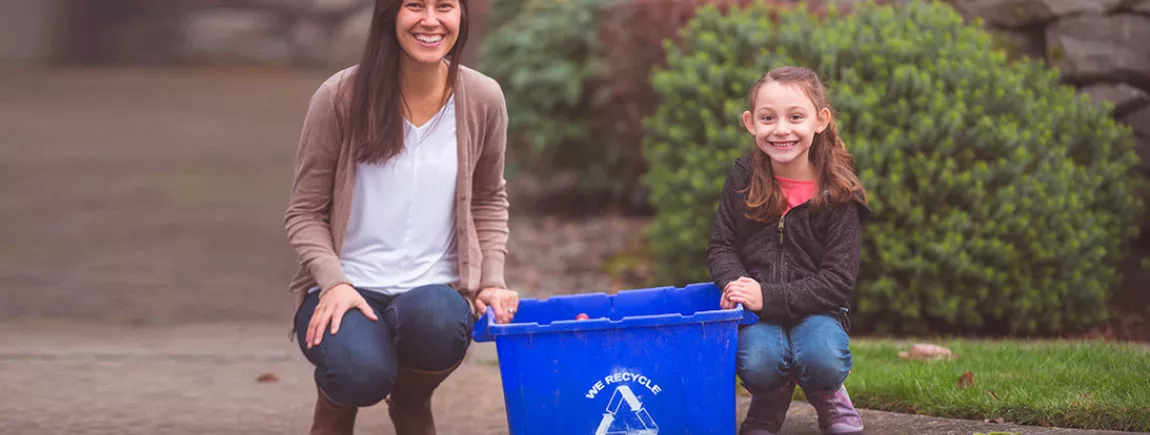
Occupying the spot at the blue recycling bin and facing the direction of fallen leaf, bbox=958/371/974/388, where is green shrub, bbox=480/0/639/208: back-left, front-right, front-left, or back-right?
front-left

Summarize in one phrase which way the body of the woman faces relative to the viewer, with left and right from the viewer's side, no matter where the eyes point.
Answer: facing the viewer

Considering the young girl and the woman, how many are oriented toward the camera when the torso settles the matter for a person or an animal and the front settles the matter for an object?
2

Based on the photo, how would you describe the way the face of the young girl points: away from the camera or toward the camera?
toward the camera

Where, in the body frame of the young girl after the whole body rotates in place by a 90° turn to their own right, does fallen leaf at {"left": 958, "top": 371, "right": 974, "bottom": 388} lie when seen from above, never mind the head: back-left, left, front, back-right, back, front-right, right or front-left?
back-right

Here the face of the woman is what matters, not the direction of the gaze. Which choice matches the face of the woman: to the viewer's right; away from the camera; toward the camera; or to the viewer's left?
toward the camera

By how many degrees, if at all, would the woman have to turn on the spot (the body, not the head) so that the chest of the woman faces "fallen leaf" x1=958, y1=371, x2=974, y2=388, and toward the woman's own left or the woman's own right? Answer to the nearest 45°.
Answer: approximately 90° to the woman's own left

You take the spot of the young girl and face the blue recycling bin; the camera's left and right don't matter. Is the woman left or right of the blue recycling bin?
right

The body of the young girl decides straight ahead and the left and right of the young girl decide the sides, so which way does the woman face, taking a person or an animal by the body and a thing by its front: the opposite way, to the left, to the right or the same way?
the same way

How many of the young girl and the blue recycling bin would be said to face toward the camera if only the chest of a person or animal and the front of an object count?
2

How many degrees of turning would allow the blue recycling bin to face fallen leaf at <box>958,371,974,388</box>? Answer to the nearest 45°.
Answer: approximately 135° to its left

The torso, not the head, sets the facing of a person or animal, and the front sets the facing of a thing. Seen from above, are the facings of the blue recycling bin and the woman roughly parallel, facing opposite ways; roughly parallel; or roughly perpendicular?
roughly parallel

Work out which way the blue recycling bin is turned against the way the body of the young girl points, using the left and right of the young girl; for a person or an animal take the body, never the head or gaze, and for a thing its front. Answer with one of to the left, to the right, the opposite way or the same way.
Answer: the same way

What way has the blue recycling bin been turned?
toward the camera
